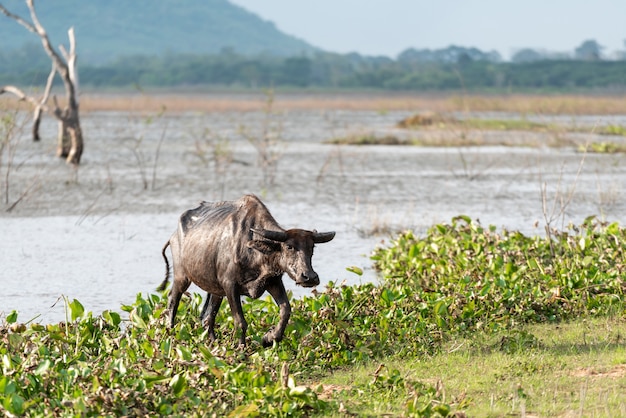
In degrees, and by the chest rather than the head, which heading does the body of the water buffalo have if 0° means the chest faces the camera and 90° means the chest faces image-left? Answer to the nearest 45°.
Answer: approximately 315°

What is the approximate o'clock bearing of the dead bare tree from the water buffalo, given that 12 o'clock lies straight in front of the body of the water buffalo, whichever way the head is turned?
The dead bare tree is roughly at 7 o'clock from the water buffalo.
